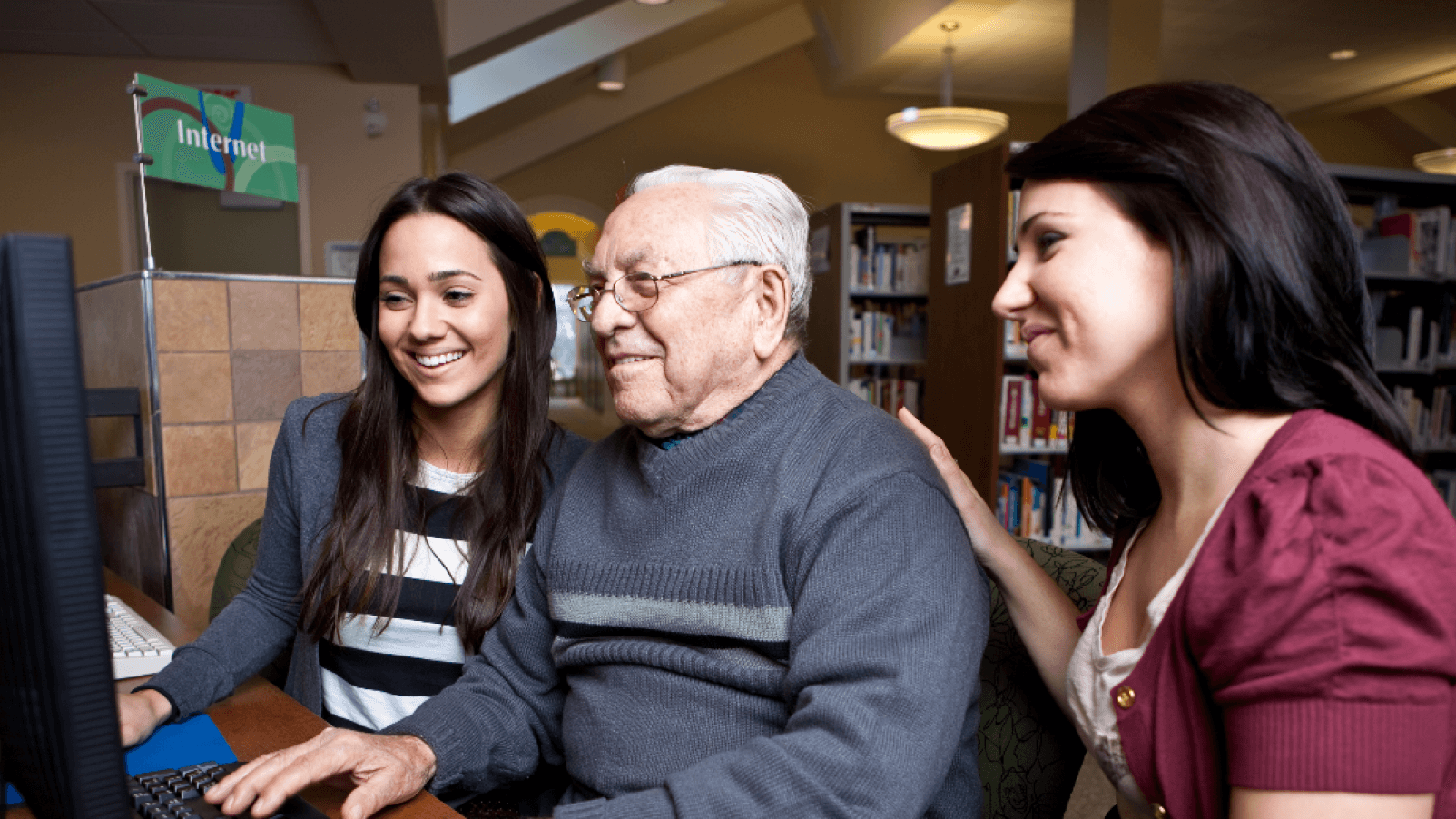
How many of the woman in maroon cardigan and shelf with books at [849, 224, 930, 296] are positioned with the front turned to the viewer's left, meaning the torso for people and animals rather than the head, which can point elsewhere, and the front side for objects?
1

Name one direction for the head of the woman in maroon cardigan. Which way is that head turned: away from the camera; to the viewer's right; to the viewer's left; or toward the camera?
to the viewer's left

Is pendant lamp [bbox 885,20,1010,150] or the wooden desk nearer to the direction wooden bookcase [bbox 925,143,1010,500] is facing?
the wooden desk

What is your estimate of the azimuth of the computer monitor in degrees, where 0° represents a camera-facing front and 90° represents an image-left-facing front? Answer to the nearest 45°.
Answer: approximately 225°

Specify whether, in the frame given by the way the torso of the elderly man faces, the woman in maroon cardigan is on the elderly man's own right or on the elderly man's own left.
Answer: on the elderly man's own left

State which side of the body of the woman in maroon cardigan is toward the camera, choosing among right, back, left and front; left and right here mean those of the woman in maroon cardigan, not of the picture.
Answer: left

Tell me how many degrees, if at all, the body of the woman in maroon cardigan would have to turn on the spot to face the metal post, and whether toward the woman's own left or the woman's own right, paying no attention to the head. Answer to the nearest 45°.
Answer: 0° — they already face it

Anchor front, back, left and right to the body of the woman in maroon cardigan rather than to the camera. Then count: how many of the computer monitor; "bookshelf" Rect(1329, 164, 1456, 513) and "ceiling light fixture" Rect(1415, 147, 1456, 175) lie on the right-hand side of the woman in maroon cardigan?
2

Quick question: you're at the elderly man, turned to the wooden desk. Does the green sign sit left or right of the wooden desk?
right

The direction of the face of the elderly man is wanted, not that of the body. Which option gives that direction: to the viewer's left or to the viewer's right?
to the viewer's left
